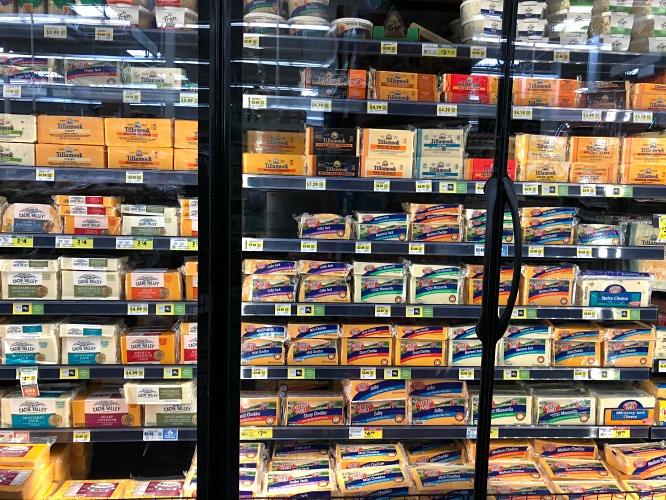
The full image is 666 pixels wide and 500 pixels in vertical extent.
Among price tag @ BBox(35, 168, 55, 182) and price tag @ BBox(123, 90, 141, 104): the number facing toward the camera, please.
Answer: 2

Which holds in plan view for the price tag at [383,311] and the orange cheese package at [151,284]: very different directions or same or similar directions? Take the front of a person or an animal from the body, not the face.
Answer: same or similar directions

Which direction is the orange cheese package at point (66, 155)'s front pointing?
toward the camera

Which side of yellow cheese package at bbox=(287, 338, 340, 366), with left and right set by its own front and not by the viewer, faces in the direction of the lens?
front

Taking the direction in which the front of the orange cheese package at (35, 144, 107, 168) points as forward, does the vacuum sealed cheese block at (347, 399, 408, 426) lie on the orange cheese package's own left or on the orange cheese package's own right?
on the orange cheese package's own left

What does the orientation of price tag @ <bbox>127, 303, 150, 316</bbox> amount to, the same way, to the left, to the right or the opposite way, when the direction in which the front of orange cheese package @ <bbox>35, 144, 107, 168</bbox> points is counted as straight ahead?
the same way

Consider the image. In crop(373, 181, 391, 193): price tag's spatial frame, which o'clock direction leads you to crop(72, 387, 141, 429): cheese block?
The cheese block is roughly at 3 o'clock from the price tag.

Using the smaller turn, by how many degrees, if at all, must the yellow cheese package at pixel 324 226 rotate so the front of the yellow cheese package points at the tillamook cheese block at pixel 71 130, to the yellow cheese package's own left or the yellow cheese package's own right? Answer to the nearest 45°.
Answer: approximately 90° to the yellow cheese package's own right

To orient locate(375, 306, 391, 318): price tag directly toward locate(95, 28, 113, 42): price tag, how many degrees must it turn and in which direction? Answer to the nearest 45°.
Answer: approximately 90° to its right

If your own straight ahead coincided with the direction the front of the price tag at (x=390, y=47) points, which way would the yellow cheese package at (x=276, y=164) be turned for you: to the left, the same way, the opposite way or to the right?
the same way

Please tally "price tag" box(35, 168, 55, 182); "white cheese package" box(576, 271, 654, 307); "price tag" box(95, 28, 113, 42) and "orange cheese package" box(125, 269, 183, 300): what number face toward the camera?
4

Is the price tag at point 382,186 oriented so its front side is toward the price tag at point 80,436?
no

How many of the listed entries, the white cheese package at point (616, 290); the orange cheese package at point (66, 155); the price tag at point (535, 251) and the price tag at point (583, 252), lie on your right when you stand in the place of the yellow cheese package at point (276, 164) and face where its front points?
1

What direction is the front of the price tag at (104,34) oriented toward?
toward the camera
